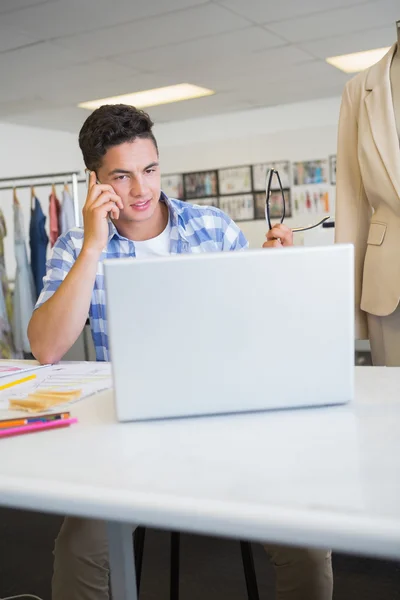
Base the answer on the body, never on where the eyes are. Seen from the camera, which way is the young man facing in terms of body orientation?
toward the camera

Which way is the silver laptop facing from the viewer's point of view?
away from the camera

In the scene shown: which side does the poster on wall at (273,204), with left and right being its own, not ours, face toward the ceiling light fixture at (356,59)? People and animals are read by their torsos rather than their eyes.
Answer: front

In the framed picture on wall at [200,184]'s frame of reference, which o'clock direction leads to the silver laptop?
The silver laptop is roughly at 12 o'clock from the framed picture on wall.

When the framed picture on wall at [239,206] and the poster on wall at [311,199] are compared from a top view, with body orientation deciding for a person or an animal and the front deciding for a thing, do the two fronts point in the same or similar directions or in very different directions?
same or similar directions

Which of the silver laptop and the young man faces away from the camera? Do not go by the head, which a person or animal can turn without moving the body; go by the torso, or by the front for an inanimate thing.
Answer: the silver laptop

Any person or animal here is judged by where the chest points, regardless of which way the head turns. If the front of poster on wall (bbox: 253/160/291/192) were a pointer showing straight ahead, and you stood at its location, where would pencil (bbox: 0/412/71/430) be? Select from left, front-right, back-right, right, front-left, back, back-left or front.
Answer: front

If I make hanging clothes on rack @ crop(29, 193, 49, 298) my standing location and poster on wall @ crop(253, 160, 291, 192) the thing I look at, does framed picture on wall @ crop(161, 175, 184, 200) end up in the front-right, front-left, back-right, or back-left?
front-left

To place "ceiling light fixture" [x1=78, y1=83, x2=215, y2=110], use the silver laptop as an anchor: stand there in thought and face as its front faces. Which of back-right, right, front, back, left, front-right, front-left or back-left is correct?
front

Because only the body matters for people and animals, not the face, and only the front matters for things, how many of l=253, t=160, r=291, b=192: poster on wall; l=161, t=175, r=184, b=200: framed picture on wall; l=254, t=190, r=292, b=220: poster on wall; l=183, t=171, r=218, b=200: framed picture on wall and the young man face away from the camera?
0

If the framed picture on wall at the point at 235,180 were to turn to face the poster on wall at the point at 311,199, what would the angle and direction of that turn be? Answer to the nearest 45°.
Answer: approximately 45° to its left

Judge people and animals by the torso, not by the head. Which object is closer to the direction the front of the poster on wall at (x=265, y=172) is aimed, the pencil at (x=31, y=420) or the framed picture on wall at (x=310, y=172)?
the pencil

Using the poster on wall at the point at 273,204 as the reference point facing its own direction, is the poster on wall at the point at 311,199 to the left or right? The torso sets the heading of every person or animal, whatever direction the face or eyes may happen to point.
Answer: on its left

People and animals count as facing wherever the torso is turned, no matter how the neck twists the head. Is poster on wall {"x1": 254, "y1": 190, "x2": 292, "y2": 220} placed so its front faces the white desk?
yes

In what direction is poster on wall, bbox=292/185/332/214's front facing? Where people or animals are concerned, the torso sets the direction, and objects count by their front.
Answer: toward the camera

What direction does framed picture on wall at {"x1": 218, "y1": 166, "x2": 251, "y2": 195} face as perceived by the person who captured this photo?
facing the viewer

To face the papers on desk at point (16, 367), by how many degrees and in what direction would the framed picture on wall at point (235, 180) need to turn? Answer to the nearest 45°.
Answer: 0° — it already faces it
